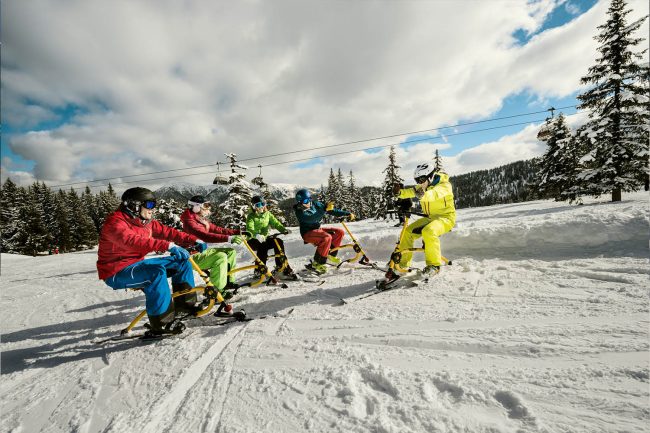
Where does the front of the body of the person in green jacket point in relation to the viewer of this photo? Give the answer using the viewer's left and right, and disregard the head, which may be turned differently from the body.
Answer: facing the viewer and to the right of the viewer

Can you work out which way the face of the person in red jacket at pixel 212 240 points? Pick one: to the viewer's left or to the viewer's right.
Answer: to the viewer's right

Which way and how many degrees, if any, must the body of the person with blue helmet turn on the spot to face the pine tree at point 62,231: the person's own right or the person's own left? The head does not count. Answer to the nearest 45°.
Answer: approximately 180°

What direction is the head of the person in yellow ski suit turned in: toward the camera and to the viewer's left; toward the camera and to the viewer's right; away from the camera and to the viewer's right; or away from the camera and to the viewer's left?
toward the camera and to the viewer's left

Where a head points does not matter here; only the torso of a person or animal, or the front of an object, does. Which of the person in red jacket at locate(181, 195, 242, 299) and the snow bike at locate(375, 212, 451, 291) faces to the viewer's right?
the person in red jacket

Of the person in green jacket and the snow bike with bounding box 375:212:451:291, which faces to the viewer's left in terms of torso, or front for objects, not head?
the snow bike

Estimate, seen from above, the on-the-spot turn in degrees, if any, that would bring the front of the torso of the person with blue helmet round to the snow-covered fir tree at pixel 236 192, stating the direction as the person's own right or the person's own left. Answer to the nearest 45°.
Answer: approximately 135° to the person's own left

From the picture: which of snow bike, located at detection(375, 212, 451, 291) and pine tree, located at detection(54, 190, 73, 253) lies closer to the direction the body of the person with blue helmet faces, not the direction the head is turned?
the snow bike

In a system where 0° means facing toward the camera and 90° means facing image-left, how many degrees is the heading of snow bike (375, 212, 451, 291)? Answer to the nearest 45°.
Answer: approximately 90°

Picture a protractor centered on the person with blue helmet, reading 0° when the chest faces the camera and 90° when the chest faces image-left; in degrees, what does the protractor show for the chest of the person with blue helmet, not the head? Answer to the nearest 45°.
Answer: approximately 315°

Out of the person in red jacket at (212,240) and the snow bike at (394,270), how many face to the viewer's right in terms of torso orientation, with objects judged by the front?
1

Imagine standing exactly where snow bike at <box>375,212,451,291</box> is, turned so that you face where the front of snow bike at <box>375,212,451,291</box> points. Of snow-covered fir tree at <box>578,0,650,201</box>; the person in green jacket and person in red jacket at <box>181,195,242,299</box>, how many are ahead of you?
2

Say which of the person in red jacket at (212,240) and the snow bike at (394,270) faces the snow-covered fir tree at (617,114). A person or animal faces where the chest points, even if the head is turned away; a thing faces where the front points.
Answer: the person in red jacket

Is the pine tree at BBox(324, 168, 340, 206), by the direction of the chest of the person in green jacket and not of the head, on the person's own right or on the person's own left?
on the person's own left

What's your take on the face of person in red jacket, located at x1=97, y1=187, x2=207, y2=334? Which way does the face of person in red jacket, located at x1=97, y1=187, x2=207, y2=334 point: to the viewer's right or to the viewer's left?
to the viewer's right

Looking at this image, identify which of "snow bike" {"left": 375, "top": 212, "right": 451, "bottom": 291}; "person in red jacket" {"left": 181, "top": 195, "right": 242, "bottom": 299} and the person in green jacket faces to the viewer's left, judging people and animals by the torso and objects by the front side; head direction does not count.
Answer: the snow bike

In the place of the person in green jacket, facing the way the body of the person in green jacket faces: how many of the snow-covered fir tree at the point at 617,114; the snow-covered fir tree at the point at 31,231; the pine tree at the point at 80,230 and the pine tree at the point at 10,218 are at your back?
3

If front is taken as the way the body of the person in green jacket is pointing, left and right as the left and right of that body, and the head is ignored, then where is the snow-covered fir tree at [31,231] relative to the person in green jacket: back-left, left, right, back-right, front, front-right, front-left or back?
back
